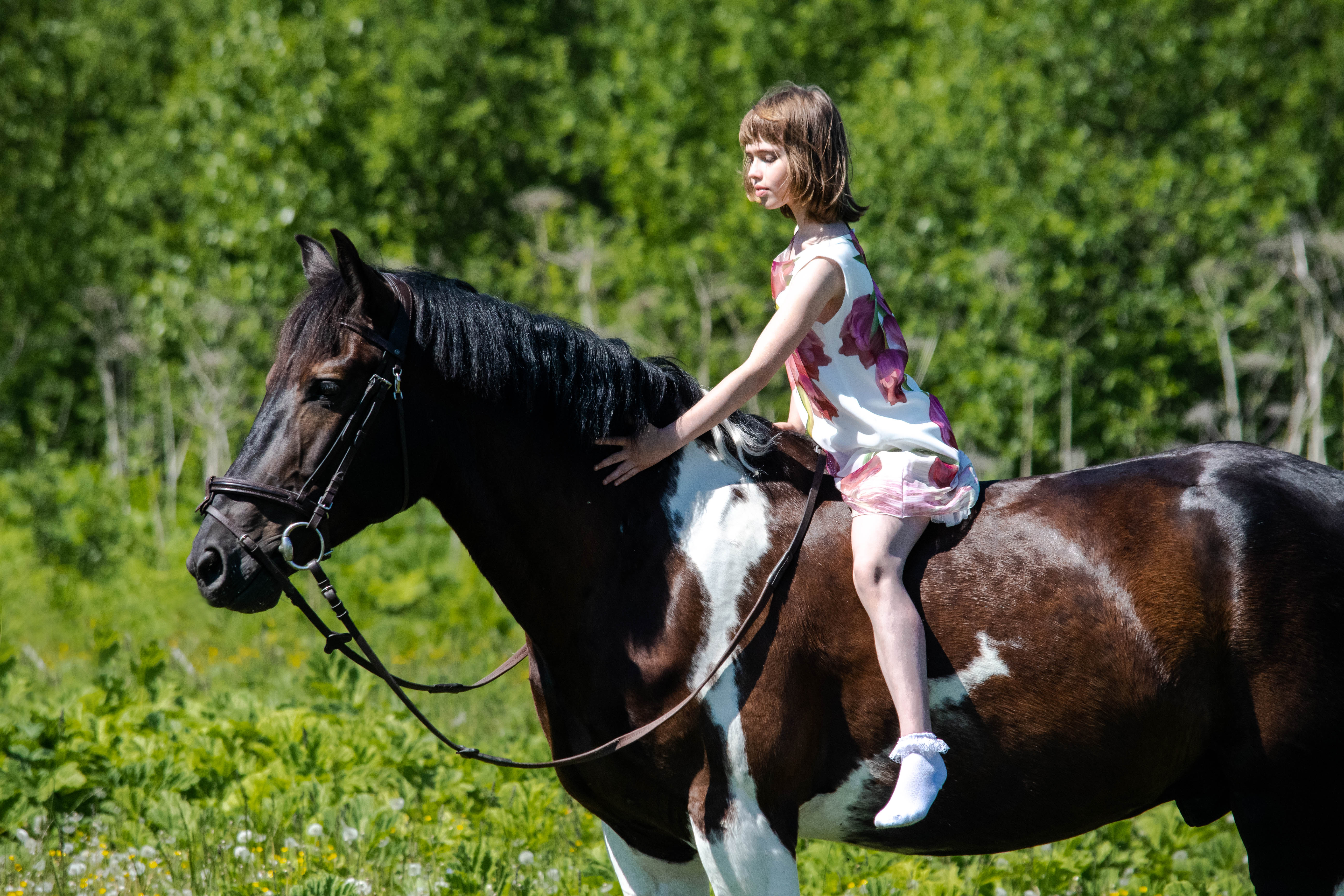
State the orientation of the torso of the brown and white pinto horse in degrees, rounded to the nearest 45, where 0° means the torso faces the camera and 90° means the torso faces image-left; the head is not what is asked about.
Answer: approximately 90°

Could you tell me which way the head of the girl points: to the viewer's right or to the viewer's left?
to the viewer's left
